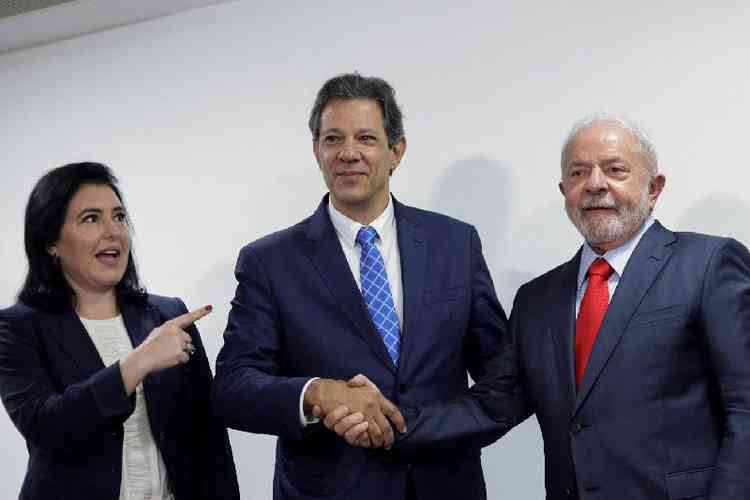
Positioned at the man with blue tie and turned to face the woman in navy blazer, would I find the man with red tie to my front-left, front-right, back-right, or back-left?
back-left

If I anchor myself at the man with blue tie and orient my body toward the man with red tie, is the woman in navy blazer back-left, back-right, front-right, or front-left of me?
back-right

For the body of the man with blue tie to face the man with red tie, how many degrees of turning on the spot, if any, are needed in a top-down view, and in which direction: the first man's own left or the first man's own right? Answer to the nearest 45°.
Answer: approximately 45° to the first man's own left

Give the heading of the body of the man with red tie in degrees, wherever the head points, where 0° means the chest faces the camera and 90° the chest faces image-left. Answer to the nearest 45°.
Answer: approximately 45°

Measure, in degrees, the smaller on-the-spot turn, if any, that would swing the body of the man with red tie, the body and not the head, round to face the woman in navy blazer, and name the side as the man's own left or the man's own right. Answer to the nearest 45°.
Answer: approximately 45° to the man's own right

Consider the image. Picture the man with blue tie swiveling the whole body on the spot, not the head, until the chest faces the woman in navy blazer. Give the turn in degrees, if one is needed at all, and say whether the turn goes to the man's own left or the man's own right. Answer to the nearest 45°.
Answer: approximately 90° to the man's own right
